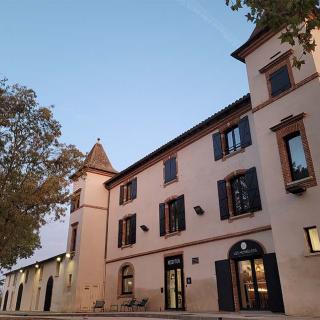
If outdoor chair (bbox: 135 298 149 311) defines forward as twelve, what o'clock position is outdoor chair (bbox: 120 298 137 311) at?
outdoor chair (bbox: 120 298 137 311) is roughly at 2 o'clock from outdoor chair (bbox: 135 298 149 311).

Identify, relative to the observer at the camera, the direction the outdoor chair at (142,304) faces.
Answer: facing to the left of the viewer

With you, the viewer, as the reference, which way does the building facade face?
facing the viewer and to the left of the viewer
